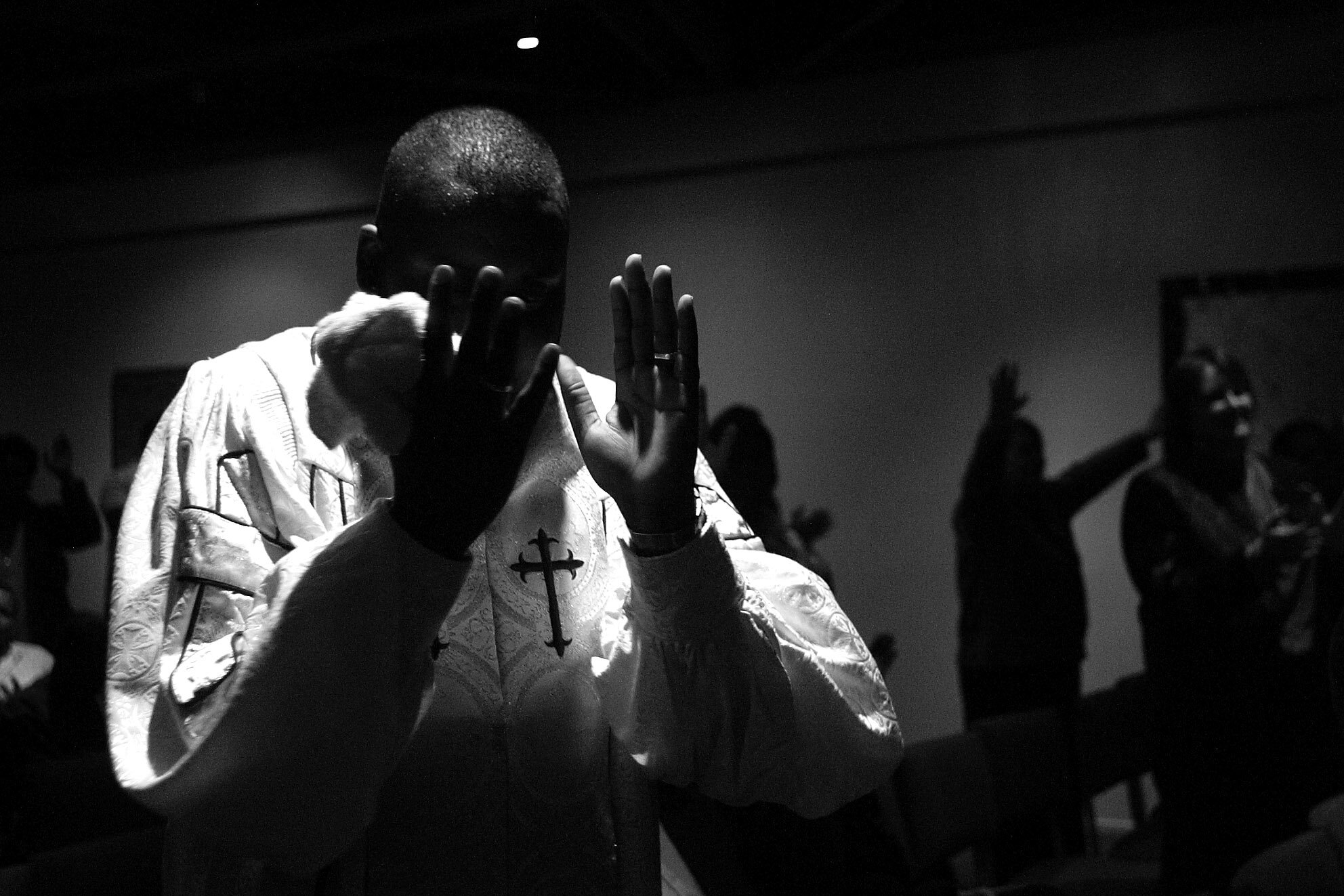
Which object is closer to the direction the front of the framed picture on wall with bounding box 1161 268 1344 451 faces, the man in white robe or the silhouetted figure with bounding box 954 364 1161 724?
the man in white robe

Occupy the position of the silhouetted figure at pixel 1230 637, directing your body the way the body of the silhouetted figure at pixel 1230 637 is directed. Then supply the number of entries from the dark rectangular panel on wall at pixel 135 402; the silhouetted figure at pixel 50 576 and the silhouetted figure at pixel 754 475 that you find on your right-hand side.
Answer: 3

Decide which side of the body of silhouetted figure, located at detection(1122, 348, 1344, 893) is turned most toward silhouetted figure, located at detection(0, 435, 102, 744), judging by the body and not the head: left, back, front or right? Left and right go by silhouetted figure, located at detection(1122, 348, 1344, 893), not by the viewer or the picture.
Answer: right

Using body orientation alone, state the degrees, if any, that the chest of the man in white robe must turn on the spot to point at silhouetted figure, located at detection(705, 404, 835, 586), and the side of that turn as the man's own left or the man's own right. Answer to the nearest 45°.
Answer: approximately 180°

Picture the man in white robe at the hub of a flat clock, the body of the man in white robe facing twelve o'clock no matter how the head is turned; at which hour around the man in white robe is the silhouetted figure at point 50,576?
The silhouetted figure is roughly at 5 o'clock from the man in white robe.

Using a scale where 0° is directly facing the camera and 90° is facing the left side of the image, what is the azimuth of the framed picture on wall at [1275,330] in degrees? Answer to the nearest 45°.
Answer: approximately 0°

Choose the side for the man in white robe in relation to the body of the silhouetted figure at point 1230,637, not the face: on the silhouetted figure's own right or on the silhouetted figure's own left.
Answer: on the silhouetted figure's own right

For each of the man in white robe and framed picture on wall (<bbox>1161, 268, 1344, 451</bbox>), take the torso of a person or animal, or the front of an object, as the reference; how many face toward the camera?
2
